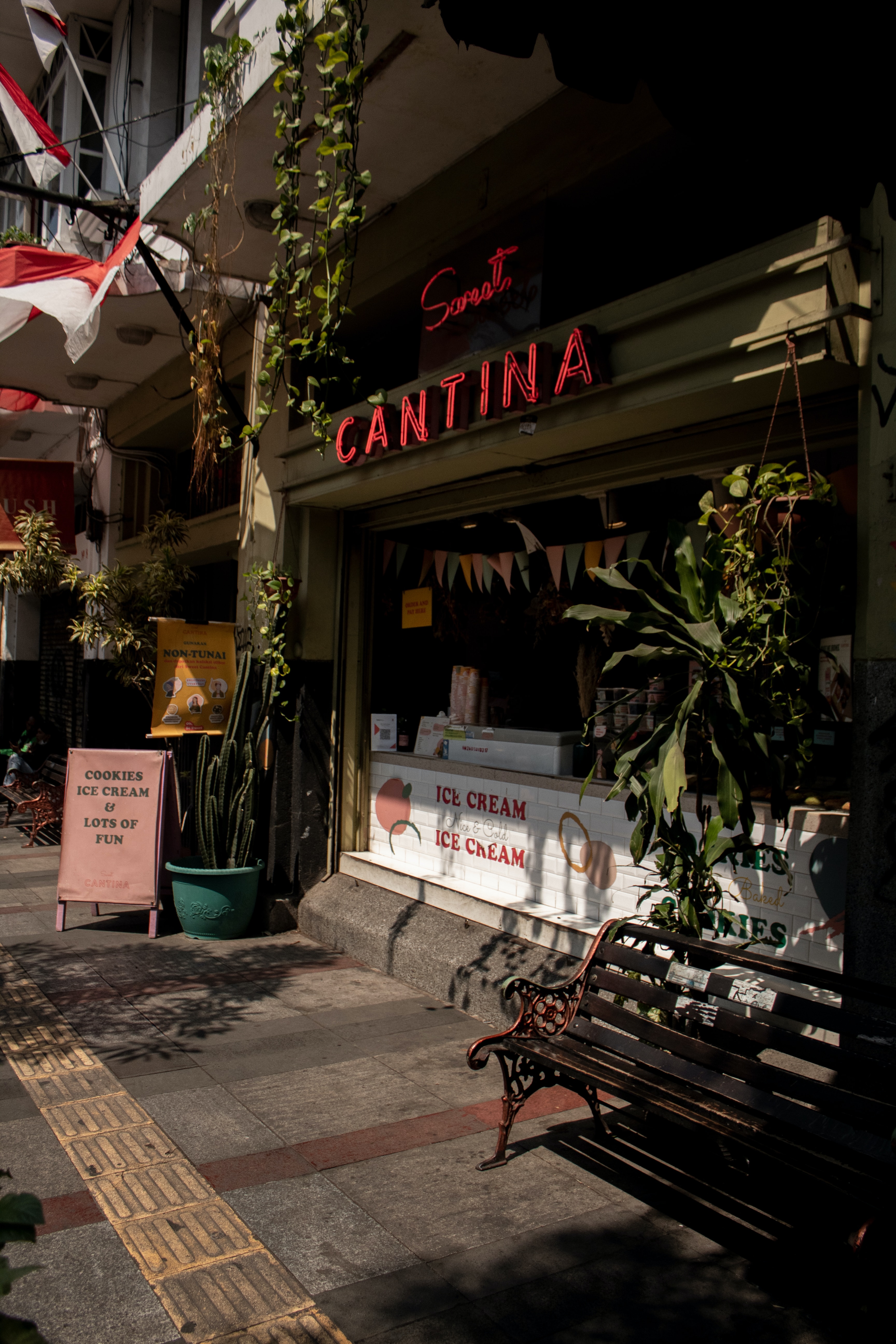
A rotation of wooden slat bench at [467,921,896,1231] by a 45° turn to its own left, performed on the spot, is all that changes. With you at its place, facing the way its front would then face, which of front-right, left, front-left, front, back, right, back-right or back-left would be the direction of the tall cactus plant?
back-right

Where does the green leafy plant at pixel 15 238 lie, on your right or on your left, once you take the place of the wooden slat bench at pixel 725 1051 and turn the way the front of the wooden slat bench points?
on your right

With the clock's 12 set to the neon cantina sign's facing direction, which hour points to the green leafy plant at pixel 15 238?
The green leafy plant is roughly at 3 o'clock from the neon cantina sign.

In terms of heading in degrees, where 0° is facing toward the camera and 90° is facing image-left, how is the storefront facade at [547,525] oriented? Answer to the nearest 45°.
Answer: approximately 45°

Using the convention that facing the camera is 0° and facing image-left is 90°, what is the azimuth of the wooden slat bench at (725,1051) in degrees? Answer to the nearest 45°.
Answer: approximately 45°

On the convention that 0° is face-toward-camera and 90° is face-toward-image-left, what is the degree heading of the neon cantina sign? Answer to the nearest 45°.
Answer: approximately 45°

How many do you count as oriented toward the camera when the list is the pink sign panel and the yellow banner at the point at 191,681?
2

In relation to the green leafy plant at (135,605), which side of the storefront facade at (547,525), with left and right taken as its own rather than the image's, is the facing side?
right

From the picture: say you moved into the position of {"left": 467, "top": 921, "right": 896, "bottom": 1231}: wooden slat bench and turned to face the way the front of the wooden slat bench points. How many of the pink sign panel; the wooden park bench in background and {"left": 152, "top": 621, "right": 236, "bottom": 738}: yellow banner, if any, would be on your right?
3

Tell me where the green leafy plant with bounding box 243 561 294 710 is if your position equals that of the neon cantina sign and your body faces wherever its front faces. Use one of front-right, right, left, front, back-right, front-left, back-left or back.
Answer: right
